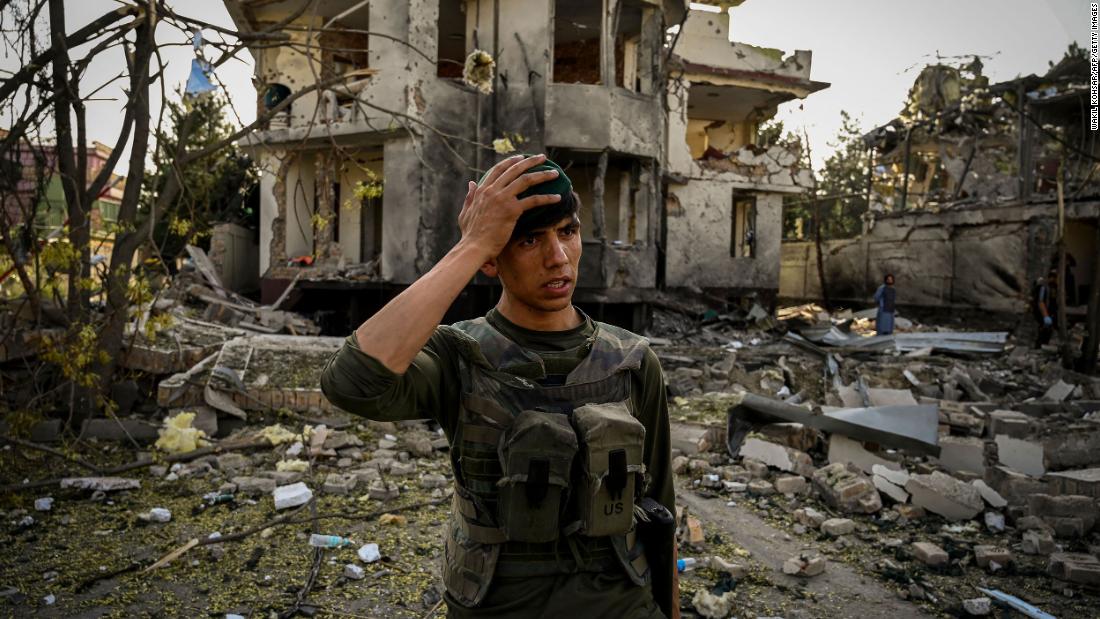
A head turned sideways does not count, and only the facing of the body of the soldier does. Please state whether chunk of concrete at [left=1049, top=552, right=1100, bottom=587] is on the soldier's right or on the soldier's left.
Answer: on the soldier's left

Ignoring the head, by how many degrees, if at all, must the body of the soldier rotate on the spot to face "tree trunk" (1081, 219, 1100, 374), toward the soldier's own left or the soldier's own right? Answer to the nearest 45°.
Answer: approximately 90° to the soldier's own left

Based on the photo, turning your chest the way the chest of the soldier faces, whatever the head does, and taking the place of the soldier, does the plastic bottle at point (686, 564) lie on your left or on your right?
on your left

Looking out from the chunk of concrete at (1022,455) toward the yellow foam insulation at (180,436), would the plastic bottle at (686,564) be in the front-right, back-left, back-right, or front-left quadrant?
front-left

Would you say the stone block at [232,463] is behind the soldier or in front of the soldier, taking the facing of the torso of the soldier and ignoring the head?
behind

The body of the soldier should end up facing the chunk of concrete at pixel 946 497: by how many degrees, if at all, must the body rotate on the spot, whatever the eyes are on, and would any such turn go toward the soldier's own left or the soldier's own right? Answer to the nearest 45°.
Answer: approximately 90° to the soldier's own left

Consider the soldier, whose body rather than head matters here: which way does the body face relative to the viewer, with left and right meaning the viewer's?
facing the viewer and to the right of the viewer

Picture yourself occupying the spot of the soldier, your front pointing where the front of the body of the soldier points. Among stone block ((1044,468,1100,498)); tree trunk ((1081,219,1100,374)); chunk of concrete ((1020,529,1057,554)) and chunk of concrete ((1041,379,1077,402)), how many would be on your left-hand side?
4

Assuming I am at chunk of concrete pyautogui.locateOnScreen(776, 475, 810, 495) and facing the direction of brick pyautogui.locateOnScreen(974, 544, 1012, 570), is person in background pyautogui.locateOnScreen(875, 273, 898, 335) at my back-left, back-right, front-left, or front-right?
back-left
